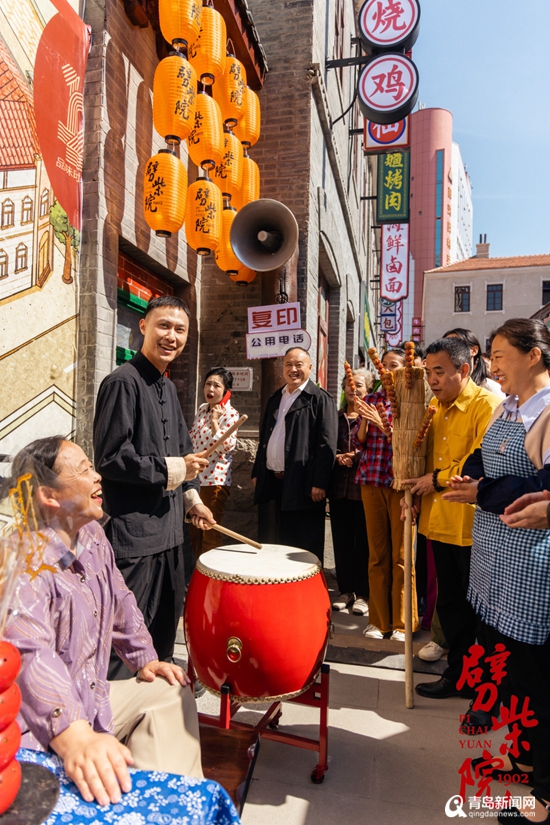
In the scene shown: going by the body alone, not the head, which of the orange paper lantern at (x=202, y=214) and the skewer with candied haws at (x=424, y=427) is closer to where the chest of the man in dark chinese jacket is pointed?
the skewer with candied haws

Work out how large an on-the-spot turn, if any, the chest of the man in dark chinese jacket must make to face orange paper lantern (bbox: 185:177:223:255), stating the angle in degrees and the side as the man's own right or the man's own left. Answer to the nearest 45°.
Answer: approximately 135° to the man's own left

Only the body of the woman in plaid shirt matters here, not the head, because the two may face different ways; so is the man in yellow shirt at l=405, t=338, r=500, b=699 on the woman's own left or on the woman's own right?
on the woman's own left

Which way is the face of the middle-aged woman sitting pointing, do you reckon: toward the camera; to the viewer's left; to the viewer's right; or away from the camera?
to the viewer's right

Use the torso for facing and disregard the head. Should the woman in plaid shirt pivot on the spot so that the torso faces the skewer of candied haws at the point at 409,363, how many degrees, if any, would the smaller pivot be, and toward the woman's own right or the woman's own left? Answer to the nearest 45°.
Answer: approximately 45° to the woman's own left
